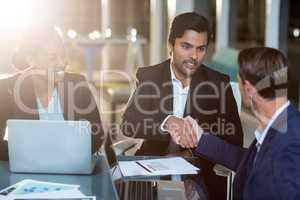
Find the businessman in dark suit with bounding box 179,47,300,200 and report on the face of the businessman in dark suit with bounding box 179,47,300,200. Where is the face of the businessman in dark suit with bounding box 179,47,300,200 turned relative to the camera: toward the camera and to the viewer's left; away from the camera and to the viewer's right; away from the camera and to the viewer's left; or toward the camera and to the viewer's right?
away from the camera and to the viewer's left

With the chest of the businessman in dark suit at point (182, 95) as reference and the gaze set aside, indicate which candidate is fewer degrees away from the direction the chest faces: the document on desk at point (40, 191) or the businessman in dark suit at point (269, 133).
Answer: the businessman in dark suit

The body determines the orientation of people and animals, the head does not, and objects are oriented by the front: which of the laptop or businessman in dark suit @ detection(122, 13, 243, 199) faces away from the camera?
the laptop

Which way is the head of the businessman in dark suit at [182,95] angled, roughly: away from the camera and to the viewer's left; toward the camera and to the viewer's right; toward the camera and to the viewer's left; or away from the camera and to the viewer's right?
toward the camera and to the viewer's right

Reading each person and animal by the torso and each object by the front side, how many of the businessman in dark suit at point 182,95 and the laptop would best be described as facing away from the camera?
1

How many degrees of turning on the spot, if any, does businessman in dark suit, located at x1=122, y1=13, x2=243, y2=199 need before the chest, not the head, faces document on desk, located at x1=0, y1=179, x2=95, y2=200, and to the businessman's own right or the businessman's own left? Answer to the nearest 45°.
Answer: approximately 90° to the businessman's own right

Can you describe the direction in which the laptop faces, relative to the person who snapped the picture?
facing away from the viewer

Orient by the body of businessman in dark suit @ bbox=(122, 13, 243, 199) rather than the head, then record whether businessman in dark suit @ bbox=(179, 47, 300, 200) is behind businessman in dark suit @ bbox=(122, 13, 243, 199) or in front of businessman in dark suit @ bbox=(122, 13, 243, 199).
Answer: in front

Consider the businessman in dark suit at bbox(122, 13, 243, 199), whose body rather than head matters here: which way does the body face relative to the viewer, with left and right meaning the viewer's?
facing the viewer and to the right of the viewer

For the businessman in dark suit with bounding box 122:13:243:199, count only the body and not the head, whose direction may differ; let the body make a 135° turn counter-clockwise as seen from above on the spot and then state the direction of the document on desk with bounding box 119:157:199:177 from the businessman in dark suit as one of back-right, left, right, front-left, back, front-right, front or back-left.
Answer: back

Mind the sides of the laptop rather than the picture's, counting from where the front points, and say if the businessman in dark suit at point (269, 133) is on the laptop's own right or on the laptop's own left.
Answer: on the laptop's own right

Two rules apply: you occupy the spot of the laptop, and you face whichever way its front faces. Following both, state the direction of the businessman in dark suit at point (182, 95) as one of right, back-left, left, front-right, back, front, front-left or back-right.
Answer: front-right

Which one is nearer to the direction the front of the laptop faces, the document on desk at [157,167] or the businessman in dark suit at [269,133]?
the document on desk
